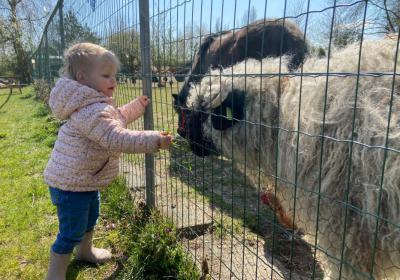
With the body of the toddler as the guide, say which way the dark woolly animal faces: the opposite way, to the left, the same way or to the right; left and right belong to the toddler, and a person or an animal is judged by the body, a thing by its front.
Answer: the opposite way

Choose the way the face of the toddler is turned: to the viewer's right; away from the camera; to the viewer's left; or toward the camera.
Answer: to the viewer's right

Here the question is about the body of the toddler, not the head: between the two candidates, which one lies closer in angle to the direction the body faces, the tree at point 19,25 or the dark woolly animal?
the dark woolly animal

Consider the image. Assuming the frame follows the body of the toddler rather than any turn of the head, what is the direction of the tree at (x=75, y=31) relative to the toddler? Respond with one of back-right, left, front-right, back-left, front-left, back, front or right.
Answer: left

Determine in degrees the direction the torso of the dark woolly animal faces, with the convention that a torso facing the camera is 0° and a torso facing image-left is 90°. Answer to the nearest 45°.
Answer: approximately 90°

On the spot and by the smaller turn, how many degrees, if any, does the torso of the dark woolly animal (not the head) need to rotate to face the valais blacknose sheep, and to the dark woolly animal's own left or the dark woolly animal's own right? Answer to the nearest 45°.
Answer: approximately 90° to the dark woolly animal's own left

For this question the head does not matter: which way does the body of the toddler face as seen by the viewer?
to the viewer's right

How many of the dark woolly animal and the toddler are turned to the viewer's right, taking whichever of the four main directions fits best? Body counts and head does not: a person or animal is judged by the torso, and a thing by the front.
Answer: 1
